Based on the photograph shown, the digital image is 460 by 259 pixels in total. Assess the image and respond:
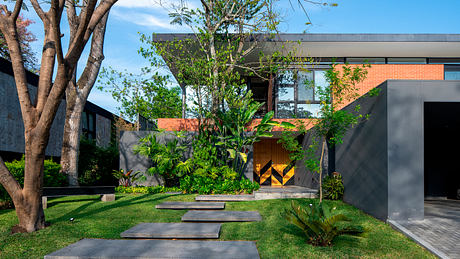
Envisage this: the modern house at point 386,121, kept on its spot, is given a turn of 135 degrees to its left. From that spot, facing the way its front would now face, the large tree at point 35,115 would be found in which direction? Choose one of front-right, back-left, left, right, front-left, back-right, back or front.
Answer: back

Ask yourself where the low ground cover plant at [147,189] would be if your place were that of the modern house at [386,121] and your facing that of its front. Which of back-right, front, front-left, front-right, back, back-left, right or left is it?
right

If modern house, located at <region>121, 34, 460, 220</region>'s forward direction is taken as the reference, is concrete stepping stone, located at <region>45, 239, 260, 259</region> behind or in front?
in front

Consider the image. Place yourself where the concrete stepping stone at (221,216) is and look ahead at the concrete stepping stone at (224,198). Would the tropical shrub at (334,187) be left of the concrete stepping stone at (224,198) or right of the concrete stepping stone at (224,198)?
right

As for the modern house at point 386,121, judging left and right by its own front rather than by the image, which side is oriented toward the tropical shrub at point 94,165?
right

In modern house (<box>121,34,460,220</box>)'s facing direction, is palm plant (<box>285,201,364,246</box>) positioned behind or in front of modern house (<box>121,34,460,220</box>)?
in front

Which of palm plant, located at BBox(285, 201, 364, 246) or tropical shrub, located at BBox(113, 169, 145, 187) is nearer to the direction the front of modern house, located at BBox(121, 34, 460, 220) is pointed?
the palm plant

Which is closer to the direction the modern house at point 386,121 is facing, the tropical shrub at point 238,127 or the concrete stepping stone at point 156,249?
the concrete stepping stone

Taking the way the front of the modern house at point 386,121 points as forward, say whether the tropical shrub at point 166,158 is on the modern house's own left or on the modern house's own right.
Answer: on the modern house's own right

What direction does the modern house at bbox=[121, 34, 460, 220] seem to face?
toward the camera

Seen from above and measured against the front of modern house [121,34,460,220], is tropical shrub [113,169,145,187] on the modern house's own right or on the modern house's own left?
on the modern house's own right

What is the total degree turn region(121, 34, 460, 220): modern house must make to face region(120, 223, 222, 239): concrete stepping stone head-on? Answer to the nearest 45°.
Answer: approximately 45° to its right

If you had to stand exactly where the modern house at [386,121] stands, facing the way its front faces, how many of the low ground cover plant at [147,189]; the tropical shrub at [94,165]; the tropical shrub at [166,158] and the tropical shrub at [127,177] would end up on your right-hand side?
4
